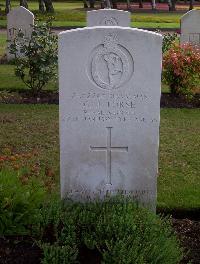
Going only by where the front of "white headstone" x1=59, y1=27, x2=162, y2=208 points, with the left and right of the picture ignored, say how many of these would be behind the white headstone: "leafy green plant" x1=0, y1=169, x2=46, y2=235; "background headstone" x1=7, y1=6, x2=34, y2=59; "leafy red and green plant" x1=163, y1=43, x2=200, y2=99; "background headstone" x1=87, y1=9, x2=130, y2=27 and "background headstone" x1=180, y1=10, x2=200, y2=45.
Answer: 4

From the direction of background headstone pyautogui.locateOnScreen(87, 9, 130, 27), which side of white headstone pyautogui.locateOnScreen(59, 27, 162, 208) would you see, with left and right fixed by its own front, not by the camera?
back

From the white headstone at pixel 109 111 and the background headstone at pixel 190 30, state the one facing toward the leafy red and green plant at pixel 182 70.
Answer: the background headstone

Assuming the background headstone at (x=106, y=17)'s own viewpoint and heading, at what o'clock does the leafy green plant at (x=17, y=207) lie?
The leafy green plant is roughly at 12 o'clock from the background headstone.

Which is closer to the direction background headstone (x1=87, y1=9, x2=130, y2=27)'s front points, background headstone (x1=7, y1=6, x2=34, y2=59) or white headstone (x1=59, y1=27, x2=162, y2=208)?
the white headstone

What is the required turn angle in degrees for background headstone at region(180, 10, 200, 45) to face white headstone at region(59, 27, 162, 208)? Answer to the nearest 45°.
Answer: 0° — it already faces it
